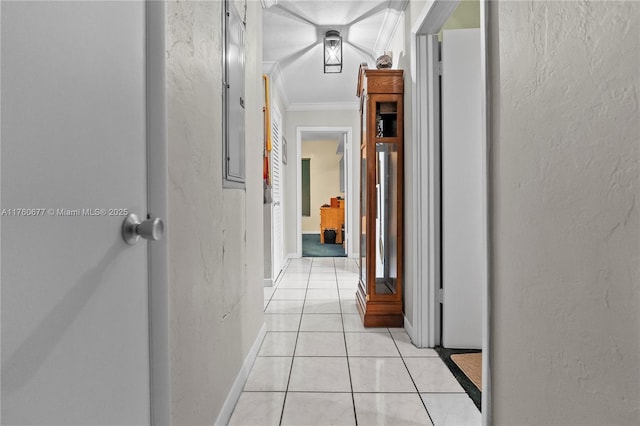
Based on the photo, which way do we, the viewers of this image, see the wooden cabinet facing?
facing to the left of the viewer

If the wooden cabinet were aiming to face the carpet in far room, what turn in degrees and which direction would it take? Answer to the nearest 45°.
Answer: approximately 90° to its right

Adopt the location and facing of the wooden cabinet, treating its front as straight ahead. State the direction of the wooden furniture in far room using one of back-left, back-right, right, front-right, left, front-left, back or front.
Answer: right

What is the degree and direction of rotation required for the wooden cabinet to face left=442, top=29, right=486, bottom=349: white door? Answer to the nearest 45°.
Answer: approximately 135° to its left

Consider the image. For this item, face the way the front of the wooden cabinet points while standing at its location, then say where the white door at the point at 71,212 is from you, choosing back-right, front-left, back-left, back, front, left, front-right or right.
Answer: left
